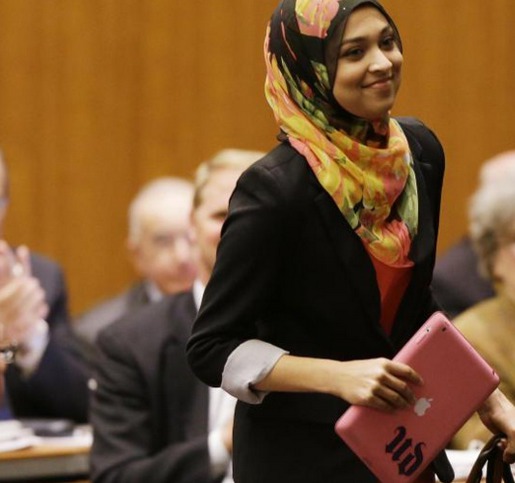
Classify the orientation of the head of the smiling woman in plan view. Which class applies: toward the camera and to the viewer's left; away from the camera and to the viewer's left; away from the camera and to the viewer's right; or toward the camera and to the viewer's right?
toward the camera and to the viewer's right

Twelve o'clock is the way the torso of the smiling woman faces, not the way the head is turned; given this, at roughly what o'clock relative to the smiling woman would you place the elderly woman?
The elderly woman is roughly at 8 o'clock from the smiling woman.
